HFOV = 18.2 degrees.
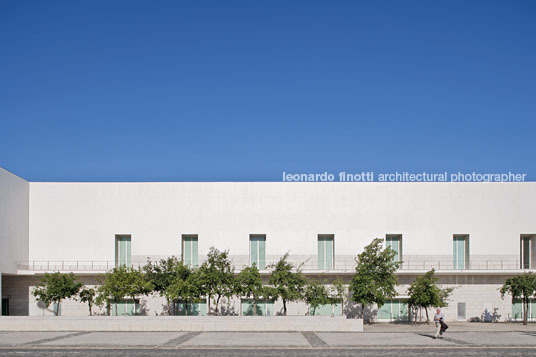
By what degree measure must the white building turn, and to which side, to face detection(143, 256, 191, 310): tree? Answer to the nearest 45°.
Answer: approximately 45° to its right

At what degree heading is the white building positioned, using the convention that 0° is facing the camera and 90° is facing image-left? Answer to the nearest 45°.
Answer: approximately 0°

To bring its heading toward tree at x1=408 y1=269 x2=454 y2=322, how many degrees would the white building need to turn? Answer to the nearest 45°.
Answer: approximately 45° to its left

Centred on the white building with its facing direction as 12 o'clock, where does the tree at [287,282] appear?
The tree is roughly at 12 o'clock from the white building.
